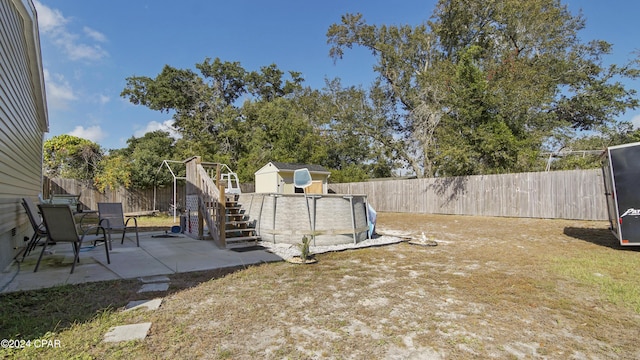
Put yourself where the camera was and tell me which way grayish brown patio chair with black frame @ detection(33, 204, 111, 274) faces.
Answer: facing away from the viewer and to the right of the viewer

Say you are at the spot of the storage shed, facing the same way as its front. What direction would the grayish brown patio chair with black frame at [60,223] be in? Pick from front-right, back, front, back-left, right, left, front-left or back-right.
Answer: front-right

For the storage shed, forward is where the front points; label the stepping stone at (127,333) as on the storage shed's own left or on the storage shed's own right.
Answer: on the storage shed's own right

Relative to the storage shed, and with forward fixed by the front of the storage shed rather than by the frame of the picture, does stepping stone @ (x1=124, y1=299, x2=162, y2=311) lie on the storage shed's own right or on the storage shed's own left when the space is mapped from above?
on the storage shed's own right

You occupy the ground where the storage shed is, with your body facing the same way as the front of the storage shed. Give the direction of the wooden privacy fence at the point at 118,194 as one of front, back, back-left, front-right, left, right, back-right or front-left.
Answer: back-right

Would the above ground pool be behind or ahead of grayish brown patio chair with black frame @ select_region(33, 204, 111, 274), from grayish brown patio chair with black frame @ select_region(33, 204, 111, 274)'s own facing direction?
ahead

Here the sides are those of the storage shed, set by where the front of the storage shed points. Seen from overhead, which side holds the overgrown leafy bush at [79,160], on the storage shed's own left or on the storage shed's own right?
on the storage shed's own right
